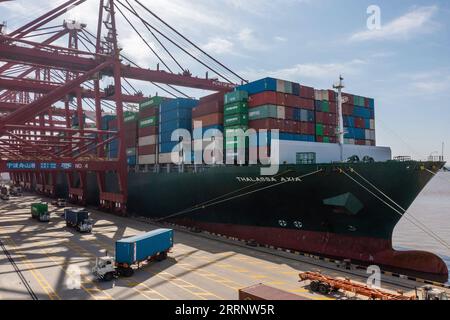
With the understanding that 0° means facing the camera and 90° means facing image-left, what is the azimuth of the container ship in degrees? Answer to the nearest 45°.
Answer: approximately 315°

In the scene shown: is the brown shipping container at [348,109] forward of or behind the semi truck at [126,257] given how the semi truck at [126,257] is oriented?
behind

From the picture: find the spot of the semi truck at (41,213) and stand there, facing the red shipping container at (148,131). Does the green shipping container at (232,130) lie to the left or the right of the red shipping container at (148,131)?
right

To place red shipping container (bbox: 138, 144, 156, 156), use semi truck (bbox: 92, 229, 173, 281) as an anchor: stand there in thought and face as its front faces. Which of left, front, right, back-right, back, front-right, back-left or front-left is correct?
back-right
